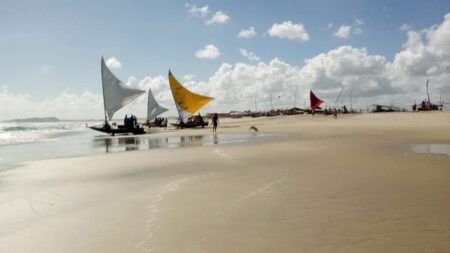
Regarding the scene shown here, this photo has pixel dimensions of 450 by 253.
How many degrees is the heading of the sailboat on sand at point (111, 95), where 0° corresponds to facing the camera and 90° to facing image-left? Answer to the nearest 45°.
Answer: approximately 90°
